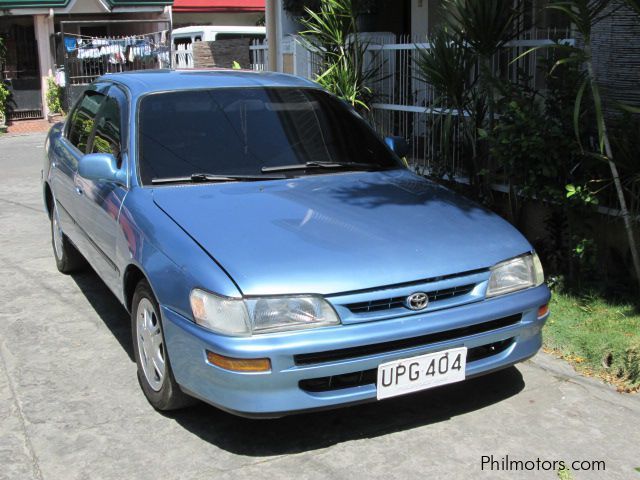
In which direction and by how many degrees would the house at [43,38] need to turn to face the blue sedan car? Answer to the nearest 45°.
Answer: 0° — it already faces it

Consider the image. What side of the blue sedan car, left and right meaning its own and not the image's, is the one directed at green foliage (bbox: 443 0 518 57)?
left

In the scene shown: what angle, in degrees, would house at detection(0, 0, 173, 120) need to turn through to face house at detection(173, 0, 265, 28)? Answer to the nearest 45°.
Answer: approximately 135° to its left

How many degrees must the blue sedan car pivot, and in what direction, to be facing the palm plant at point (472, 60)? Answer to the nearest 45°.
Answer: approximately 90° to its left

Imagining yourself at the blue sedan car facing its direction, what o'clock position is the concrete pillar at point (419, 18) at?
The concrete pillar is roughly at 8 o'clock from the blue sedan car.

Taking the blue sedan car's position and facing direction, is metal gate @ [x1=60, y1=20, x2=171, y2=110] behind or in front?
behind

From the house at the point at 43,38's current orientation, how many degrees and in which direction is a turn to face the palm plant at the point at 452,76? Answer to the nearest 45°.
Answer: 0° — it already faces it

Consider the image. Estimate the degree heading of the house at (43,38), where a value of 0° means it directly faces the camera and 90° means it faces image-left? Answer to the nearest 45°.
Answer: approximately 0°

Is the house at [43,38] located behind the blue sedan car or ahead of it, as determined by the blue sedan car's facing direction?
behind

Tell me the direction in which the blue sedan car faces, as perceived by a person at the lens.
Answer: facing the viewer and to the right of the viewer

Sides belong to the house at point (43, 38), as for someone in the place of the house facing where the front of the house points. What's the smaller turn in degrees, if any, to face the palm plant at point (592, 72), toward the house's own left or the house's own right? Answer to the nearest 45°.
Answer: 0° — it already faces it

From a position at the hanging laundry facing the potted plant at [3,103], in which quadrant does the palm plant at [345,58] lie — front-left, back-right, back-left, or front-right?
back-left

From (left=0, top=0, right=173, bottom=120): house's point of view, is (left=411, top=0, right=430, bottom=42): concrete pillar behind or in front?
in front

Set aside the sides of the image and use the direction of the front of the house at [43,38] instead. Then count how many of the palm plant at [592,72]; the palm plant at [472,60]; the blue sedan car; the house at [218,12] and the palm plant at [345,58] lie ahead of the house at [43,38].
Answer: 4

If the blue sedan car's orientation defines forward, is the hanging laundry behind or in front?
behind

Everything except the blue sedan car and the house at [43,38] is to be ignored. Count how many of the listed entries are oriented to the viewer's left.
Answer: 0
